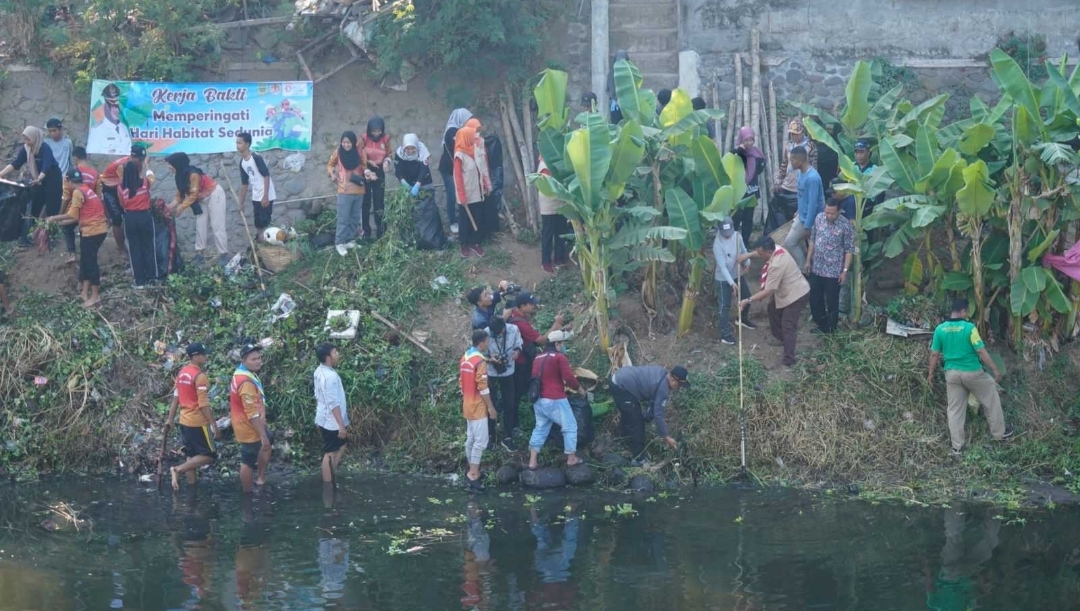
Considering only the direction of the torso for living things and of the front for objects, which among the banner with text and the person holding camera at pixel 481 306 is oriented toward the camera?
the banner with text

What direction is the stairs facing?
toward the camera

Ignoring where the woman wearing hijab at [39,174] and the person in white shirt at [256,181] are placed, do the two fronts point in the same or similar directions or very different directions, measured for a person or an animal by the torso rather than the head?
same or similar directions

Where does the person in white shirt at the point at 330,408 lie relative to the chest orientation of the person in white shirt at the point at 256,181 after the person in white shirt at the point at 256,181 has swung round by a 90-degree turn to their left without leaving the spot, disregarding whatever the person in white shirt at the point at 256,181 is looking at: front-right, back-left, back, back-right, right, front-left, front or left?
front-right

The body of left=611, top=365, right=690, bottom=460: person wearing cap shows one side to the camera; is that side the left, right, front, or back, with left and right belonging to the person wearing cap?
right

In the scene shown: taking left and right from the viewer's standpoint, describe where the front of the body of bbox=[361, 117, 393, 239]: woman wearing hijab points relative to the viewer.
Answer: facing the viewer

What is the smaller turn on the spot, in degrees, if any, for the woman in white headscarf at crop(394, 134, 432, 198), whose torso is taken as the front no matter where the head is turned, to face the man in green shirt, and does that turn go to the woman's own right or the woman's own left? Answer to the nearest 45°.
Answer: approximately 45° to the woman's own left

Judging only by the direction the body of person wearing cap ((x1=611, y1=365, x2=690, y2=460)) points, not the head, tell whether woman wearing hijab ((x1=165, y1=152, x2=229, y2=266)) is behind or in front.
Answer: behind

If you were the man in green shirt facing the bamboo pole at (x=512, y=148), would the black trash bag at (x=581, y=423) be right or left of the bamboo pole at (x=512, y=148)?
left

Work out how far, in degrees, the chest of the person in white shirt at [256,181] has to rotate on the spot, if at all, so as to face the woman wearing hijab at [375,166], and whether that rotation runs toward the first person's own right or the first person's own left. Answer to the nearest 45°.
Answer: approximately 135° to the first person's own left

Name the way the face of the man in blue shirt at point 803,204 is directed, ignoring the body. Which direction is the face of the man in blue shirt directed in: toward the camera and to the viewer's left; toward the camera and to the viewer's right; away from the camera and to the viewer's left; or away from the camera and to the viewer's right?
toward the camera and to the viewer's left

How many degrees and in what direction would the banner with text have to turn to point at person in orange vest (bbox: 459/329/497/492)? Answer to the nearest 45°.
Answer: approximately 45° to its left

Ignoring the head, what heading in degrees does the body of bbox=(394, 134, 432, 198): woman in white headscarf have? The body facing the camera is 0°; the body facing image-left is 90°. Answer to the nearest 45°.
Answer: approximately 0°

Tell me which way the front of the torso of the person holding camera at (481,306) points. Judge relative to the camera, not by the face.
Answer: to the viewer's right
